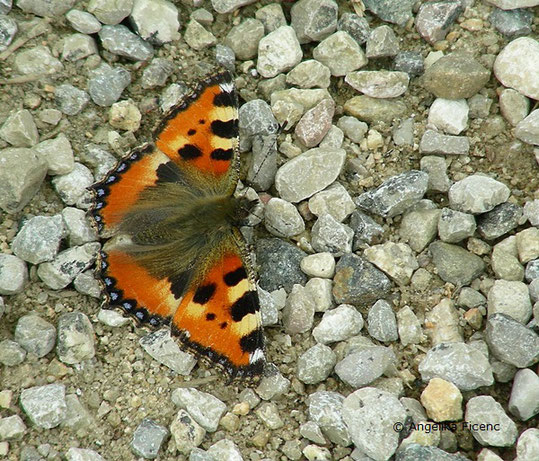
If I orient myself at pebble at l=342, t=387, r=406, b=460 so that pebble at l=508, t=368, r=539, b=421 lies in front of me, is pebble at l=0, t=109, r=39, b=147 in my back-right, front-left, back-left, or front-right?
back-left

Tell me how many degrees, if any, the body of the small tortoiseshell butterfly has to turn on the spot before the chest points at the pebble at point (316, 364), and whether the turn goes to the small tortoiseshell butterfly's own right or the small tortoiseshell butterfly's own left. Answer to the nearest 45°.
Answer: approximately 45° to the small tortoiseshell butterfly's own right

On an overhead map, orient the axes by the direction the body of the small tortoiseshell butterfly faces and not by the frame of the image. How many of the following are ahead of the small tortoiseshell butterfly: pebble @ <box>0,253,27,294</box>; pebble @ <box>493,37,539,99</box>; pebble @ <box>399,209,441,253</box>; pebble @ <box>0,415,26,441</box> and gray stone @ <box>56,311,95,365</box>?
2

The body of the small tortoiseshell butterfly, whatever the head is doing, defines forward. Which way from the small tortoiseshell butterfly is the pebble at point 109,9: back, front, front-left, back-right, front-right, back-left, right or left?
left

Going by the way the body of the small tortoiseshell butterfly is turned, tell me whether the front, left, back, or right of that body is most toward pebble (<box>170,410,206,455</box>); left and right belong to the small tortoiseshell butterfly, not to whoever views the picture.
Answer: right

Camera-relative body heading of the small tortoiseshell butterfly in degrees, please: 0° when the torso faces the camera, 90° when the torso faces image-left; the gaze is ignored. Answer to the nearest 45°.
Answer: approximately 270°

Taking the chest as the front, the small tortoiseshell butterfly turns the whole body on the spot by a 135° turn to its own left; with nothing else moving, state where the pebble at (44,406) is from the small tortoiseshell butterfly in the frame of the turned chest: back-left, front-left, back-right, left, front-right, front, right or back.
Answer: left

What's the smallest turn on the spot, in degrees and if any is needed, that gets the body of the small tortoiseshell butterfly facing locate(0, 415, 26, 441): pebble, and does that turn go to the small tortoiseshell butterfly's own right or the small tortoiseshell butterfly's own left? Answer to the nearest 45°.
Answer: approximately 135° to the small tortoiseshell butterfly's own right

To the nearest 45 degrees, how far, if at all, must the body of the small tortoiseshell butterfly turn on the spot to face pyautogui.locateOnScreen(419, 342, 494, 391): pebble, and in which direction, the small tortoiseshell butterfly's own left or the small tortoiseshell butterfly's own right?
approximately 45° to the small tortoiseshell butterfly's own right

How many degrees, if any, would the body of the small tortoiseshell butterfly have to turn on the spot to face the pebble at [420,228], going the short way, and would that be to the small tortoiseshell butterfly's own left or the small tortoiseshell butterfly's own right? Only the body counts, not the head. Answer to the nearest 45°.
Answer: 0° — it already faces it
